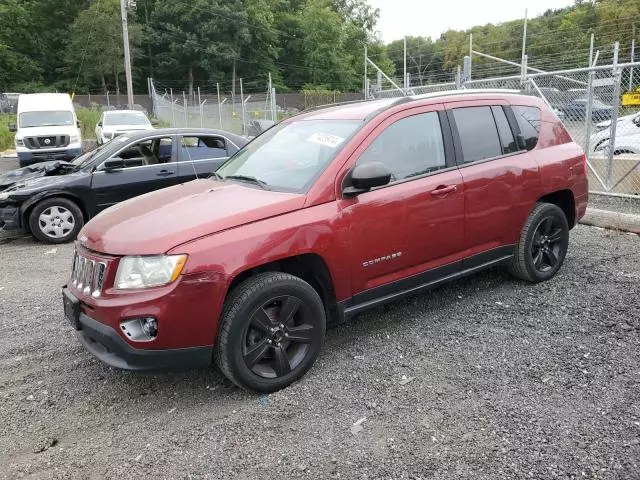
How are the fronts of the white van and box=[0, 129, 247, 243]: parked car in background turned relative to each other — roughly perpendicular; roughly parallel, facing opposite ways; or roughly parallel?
roughly perpendicular

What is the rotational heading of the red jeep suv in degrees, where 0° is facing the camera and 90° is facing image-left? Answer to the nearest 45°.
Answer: approximately 45°

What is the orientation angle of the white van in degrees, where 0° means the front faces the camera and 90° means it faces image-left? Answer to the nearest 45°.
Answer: approximately 0°

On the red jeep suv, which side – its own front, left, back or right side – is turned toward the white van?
right

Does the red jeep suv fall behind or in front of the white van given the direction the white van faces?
in front

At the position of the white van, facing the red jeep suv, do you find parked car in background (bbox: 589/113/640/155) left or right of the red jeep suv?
left

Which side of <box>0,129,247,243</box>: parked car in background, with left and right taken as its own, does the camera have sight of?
left

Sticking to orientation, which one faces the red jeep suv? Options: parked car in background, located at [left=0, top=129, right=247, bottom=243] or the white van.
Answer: the white van

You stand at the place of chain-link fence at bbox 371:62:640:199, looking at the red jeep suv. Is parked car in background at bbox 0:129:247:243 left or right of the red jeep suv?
right

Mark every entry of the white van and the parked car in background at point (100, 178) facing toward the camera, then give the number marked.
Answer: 1

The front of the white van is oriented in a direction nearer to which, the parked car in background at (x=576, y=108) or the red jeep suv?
the red jeep suv

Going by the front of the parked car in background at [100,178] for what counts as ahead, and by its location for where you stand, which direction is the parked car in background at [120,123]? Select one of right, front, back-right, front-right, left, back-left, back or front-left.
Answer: right

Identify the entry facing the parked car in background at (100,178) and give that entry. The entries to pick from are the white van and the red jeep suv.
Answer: the white van
